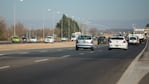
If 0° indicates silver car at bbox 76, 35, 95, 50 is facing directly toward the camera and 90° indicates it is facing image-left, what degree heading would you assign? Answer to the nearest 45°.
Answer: approximately 180°

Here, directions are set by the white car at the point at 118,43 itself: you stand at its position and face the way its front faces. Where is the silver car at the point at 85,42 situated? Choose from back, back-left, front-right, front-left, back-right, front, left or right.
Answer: back-left

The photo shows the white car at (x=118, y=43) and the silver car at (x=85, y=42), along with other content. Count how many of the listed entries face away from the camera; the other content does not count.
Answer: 2

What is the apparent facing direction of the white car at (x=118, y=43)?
away from the camera

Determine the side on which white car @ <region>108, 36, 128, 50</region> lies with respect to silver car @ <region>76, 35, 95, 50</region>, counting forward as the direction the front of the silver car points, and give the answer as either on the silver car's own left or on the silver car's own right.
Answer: on the silver car's own right

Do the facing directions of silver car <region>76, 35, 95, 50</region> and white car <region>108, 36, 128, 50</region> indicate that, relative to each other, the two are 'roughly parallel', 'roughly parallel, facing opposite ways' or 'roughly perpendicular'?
roughly parallel
